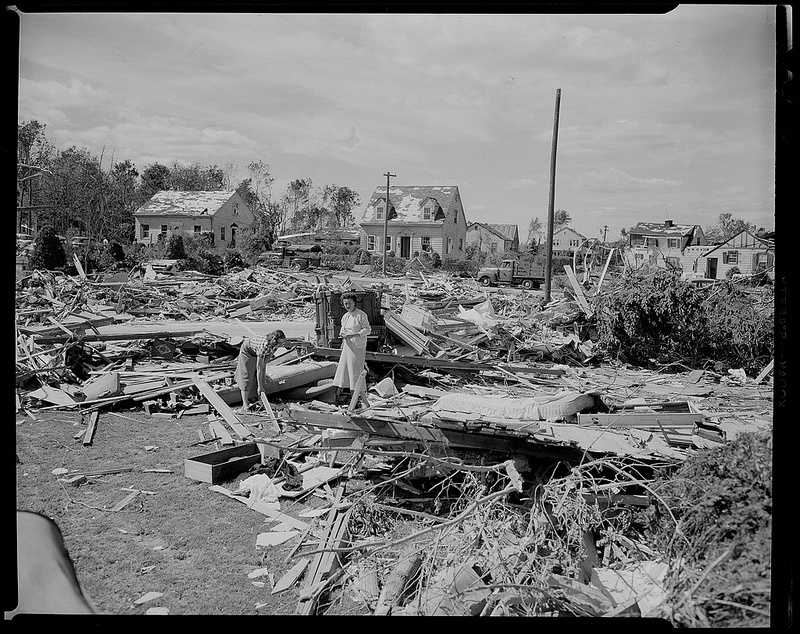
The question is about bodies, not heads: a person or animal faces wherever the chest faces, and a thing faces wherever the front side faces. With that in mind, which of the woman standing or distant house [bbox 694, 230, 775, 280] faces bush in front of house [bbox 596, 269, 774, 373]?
the distant house

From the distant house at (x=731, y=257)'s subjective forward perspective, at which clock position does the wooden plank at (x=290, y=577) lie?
The wooden plank is roughly at 12 o'clock from the distant house.

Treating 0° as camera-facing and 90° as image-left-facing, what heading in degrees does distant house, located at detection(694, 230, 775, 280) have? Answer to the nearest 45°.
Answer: approximately 0°

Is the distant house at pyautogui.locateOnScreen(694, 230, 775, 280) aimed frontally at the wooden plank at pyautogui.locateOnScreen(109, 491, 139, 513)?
yes

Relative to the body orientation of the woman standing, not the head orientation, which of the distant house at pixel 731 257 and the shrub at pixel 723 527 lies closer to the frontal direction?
the shrub

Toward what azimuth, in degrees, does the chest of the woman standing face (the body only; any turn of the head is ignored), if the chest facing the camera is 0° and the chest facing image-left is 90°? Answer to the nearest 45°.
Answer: approximately 45°
